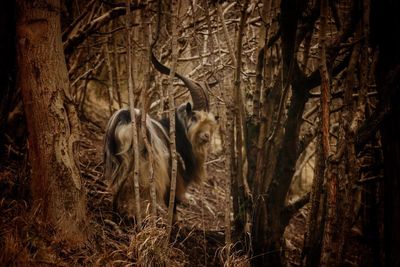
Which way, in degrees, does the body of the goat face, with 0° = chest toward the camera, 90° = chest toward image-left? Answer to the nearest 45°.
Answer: approximately 270°

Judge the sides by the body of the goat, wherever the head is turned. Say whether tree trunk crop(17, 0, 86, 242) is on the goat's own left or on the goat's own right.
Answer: on the goat's own right
